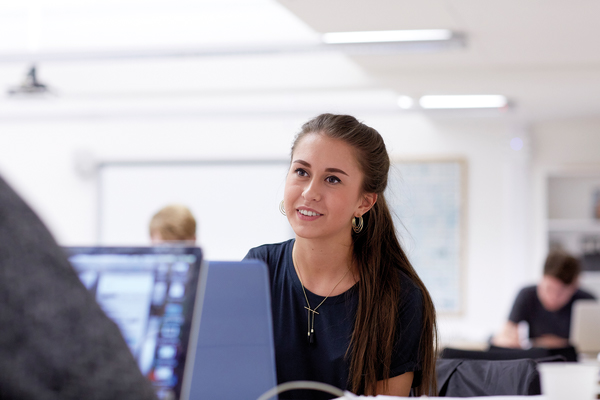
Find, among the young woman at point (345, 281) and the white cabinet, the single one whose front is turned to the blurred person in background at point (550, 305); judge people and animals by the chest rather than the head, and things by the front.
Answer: the white cabinet

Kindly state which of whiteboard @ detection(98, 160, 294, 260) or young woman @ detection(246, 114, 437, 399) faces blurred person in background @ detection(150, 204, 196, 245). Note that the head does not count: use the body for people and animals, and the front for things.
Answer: the whiteboard

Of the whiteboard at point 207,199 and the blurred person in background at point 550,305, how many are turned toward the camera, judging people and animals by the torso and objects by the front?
2

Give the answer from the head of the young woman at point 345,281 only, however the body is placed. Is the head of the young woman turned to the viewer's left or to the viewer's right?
to the viewer's left

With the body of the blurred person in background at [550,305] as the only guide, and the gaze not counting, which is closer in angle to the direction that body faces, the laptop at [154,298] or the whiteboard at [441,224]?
the laptop

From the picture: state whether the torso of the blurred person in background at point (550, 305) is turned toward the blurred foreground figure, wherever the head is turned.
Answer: yes
